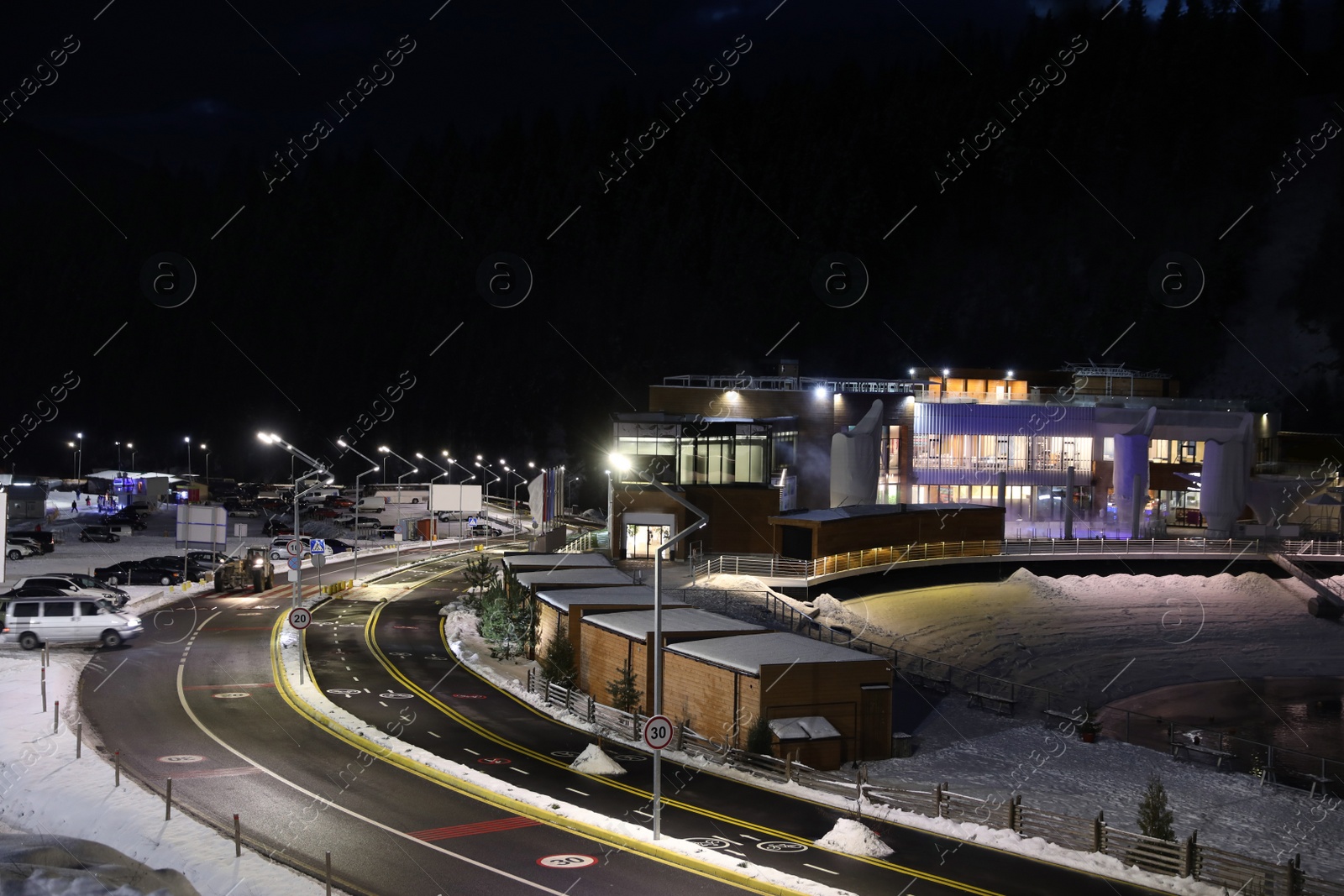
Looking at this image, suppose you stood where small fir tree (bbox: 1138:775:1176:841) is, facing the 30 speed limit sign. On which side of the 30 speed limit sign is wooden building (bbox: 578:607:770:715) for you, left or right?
right

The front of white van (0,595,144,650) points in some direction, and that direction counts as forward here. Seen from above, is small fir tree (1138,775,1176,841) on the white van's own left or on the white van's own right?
on the white van's own right

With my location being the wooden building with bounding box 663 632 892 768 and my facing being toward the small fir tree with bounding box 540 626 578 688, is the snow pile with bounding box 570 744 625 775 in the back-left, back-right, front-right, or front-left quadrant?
front-left

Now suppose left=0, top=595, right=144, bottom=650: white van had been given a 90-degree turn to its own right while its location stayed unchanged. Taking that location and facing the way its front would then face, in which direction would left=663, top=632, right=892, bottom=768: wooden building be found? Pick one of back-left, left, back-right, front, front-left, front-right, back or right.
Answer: front-left

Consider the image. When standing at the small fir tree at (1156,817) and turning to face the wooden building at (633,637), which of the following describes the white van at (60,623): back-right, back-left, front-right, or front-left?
front-left

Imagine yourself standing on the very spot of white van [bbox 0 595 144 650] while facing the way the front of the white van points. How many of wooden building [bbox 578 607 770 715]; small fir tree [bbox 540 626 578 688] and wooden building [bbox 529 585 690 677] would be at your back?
0

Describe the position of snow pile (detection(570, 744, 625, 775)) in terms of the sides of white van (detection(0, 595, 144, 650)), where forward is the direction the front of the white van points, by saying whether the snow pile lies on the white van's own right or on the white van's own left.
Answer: on the white van's own right

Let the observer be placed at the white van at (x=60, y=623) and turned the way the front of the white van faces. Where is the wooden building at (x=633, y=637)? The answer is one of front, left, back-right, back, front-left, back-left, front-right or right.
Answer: front-right

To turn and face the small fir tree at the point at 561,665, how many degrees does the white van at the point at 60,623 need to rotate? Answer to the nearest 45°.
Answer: approximately 45° to its right

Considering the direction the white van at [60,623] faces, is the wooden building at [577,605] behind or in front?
in front

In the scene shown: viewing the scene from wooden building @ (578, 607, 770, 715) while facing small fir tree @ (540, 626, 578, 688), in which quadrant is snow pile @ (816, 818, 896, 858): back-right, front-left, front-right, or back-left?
back-left

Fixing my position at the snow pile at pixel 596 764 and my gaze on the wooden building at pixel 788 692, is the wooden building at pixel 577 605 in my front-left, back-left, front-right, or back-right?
front-left

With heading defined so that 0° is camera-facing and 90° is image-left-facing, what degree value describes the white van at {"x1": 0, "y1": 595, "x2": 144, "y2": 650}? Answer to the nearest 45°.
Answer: approximately 270°
